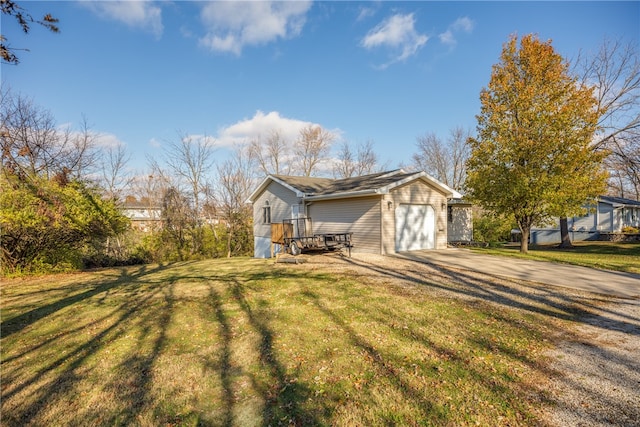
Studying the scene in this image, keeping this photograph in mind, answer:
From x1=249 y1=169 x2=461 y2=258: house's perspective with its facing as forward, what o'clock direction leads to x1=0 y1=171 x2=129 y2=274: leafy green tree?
The leafy green tree is roughly at 4 o'clock from the house.

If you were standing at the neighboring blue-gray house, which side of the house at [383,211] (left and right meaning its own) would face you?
left

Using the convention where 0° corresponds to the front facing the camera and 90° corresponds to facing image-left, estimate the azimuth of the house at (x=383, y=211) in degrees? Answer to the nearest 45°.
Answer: approximately 315°

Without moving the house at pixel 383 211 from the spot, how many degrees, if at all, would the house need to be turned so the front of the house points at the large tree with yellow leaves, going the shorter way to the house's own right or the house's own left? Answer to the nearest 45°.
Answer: approximately 45° to the house's own left

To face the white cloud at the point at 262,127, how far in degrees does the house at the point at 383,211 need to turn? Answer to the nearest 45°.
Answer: approximately 180°
